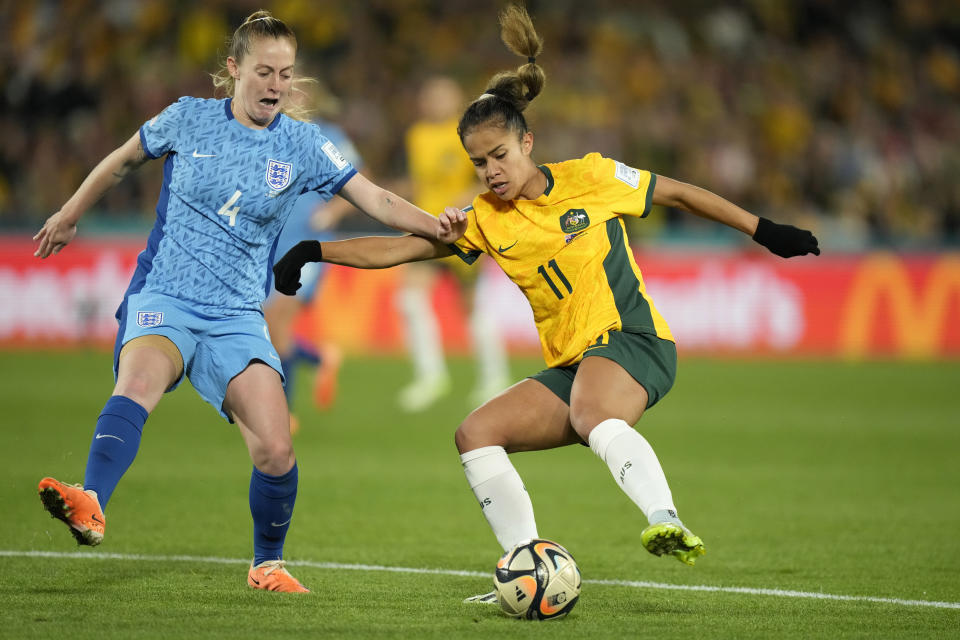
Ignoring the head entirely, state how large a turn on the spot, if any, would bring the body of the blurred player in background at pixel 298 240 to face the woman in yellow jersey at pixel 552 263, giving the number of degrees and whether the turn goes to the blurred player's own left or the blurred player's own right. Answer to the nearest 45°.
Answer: approximately 90° to the blurred player's own left

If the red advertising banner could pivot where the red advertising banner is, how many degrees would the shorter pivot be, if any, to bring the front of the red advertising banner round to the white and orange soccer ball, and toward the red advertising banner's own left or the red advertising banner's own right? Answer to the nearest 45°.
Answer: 0° — it already faces it

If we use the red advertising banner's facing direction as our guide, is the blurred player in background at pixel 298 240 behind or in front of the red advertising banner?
in front

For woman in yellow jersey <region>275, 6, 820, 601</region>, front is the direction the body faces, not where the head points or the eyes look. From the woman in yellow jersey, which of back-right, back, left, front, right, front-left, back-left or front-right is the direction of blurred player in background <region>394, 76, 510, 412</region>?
back-right

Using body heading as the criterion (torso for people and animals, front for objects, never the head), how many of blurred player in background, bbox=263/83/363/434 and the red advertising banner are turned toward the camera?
1

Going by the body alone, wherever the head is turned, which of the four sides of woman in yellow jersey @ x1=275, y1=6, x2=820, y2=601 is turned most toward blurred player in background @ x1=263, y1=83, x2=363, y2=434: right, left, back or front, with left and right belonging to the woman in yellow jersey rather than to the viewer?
right

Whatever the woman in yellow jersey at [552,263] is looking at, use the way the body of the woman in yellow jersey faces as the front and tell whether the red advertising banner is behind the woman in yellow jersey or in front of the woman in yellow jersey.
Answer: behind

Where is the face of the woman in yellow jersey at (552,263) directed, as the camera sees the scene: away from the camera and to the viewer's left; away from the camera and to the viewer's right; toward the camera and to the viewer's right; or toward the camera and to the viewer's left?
toward the camera and to the viewer's left
